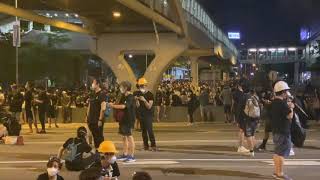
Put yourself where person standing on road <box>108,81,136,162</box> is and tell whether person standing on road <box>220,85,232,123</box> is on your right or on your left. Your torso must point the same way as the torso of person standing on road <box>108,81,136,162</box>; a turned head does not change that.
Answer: on your right
